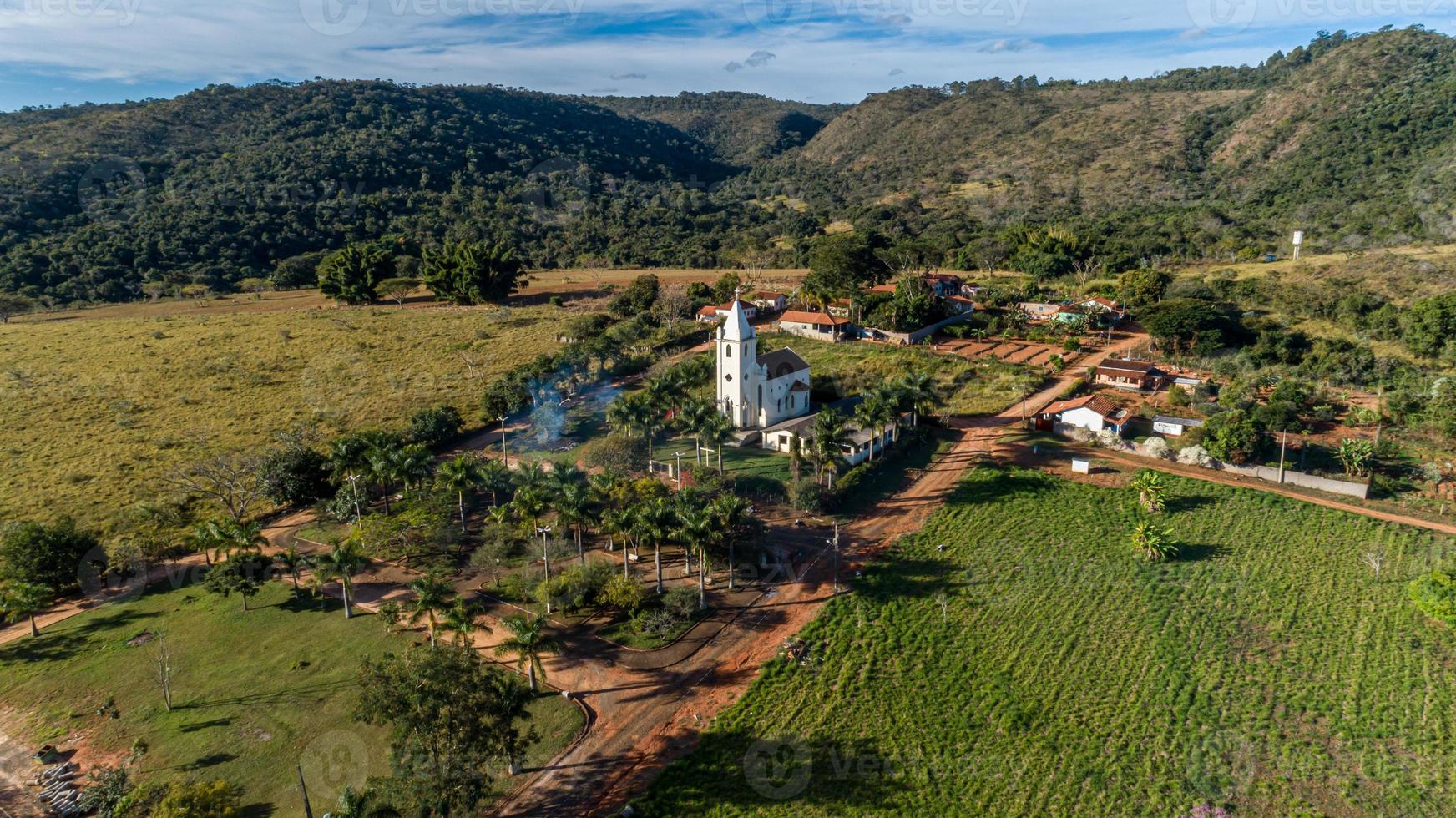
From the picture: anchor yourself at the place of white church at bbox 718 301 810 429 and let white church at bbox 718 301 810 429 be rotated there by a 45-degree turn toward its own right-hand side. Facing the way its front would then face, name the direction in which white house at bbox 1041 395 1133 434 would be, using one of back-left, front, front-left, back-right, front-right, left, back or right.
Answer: back

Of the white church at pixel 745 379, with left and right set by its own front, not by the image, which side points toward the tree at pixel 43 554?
front

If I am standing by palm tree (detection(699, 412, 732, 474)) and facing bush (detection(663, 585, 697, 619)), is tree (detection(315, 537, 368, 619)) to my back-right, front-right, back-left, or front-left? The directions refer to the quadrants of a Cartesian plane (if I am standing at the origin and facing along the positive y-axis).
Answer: front-right

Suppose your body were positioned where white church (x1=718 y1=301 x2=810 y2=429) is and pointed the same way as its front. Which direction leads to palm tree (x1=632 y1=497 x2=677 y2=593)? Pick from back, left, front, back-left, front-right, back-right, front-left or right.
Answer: front-left

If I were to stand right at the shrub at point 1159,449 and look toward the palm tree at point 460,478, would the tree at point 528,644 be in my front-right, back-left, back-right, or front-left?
front-left

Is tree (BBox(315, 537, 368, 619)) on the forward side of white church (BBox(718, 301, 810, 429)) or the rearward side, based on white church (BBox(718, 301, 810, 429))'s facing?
on the forward side

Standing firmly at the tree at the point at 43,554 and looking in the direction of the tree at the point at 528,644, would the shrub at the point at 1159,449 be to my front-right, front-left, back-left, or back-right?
front-left

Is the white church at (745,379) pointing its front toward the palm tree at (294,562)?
yes

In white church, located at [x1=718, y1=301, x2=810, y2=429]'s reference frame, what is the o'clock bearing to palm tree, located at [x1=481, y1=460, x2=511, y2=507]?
The palm tree is roughly at 12 o'clock from the white church.

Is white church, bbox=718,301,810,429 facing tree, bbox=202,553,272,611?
yes

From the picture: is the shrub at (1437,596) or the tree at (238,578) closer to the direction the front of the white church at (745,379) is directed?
the tree

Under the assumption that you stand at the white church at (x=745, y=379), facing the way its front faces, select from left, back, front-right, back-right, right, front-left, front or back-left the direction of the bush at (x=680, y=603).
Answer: front-left

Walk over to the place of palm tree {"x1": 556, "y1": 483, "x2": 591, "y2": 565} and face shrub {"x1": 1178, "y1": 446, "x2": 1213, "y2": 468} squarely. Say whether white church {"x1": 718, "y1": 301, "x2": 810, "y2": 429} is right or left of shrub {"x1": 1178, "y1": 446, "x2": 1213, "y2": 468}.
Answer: left

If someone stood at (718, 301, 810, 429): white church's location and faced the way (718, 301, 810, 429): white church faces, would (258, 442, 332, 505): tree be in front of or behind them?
in front

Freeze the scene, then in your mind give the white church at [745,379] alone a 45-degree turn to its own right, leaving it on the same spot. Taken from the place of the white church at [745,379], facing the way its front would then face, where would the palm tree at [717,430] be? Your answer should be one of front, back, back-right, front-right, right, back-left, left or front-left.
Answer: left

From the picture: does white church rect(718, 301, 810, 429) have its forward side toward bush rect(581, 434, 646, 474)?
yes

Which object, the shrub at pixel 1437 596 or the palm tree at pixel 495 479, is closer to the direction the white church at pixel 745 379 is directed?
the palm tree
